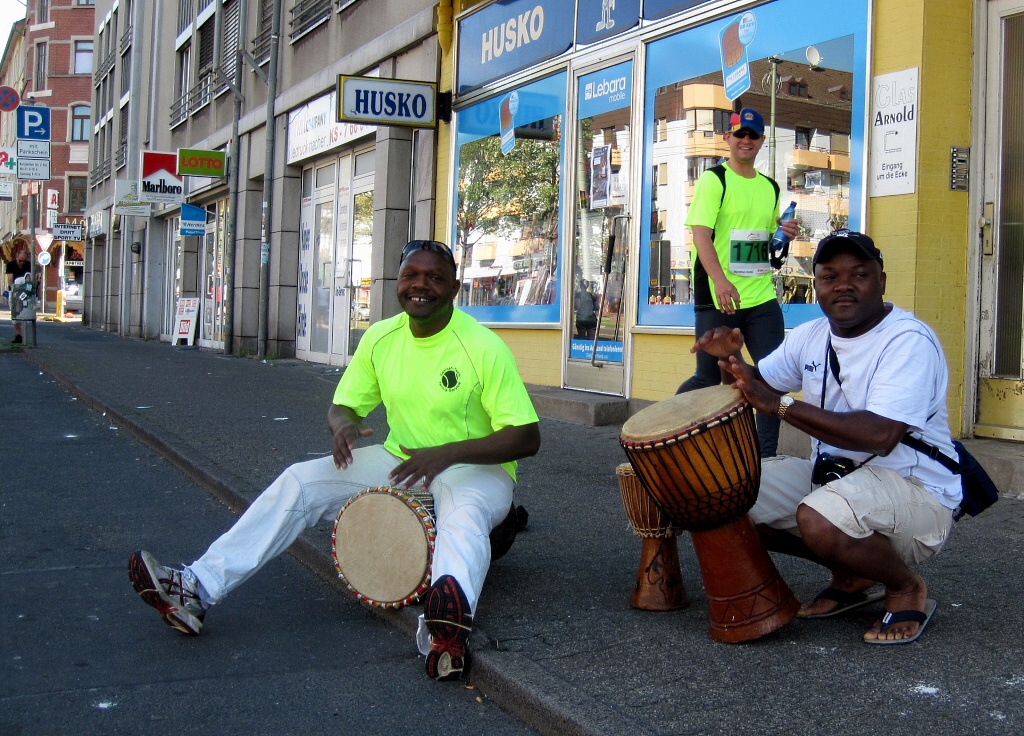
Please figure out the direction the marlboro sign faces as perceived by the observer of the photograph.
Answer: facing the viewer

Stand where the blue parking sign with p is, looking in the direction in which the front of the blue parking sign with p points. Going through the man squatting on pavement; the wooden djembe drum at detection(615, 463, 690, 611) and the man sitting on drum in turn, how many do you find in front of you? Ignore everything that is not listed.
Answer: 3

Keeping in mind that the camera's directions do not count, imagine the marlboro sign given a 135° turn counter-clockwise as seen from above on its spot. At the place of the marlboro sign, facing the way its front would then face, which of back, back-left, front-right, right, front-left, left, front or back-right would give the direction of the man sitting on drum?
back-right

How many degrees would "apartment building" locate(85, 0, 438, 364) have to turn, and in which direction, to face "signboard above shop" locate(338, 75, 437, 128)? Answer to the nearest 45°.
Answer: approximately 45° to its left

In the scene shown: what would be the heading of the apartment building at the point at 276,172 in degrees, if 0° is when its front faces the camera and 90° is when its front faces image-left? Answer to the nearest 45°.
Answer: approximately 45°

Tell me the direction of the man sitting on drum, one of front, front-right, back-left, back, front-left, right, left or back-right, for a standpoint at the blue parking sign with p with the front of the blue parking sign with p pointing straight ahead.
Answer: front

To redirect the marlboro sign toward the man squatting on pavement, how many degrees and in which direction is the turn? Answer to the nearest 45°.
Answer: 0° — it already faces them

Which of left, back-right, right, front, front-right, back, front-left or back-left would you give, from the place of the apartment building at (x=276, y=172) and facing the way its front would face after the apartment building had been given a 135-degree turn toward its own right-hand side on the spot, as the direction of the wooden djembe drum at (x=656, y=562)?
back

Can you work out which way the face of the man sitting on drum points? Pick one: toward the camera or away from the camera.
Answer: toward the camera

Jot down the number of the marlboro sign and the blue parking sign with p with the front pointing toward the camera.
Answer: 2
